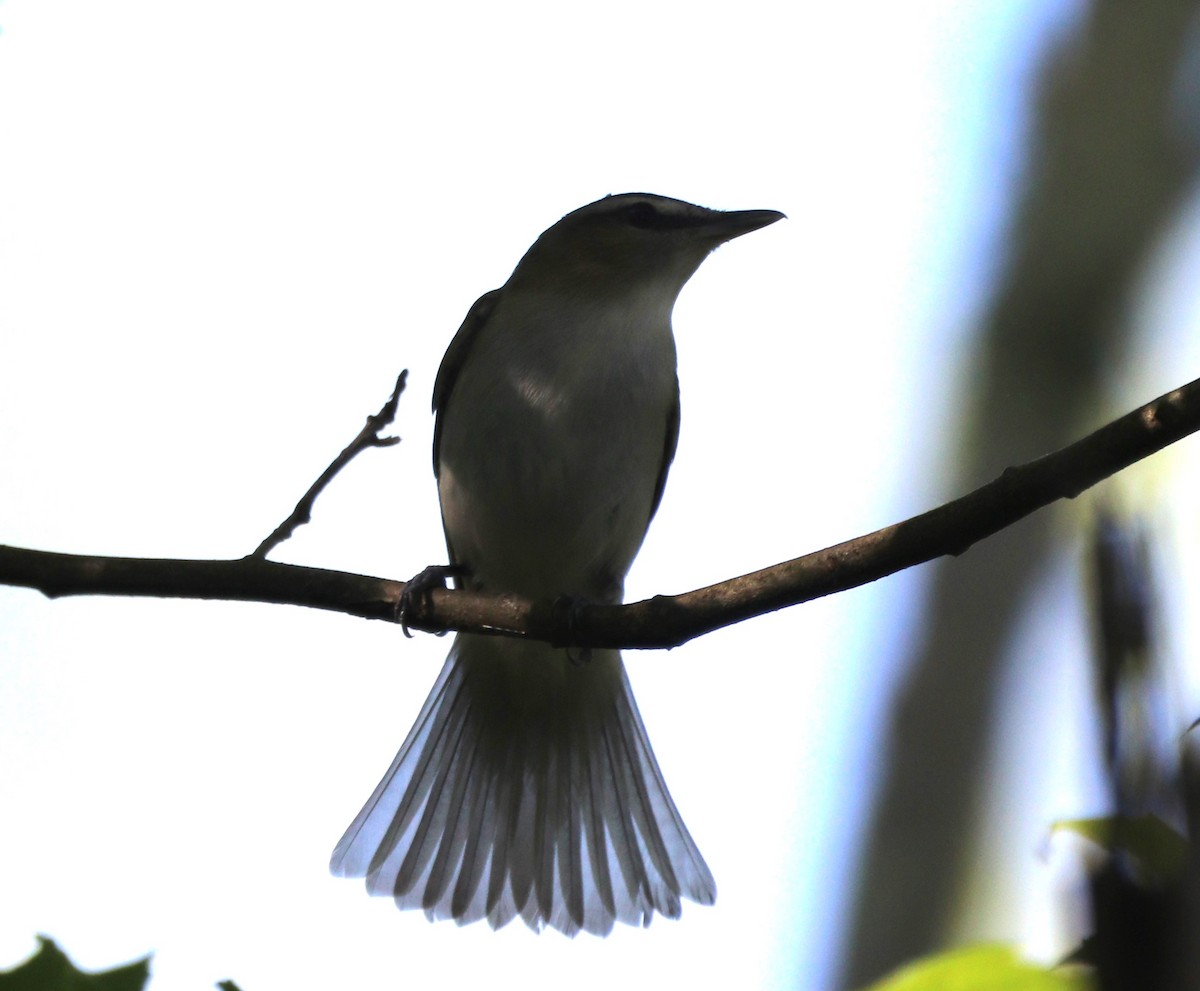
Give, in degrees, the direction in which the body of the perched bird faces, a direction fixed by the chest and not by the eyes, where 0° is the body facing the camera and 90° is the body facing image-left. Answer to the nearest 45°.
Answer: approximately 0°

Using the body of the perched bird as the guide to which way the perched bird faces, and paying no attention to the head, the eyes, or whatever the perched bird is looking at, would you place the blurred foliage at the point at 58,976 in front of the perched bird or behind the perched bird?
in front
